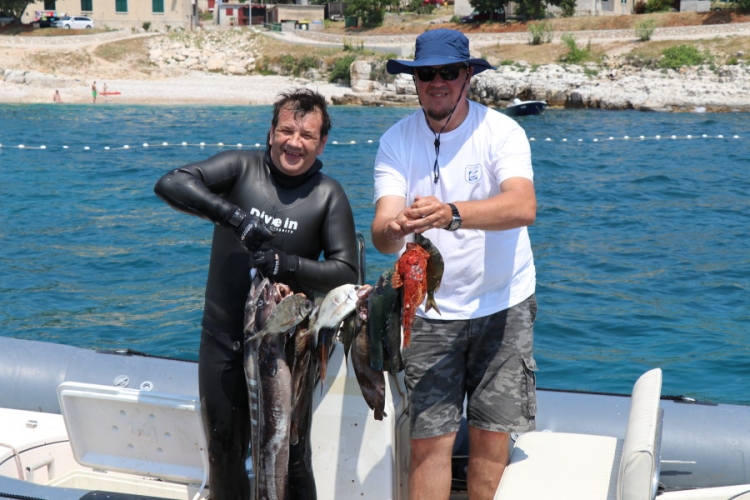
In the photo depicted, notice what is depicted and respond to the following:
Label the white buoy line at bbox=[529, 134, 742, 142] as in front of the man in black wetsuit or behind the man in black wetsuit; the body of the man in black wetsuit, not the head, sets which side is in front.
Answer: behind

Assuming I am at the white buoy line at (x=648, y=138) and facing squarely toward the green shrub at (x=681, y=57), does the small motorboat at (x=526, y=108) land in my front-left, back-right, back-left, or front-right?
front-left

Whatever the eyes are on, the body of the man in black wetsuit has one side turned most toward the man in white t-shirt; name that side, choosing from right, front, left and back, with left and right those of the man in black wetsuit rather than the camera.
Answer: left

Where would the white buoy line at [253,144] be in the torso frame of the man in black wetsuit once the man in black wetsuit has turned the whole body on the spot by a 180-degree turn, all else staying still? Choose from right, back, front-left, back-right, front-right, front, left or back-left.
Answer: front

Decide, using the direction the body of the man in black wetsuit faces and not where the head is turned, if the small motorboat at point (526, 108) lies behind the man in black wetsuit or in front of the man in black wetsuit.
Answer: behind

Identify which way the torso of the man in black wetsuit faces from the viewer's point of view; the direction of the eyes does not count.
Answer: toward the camera

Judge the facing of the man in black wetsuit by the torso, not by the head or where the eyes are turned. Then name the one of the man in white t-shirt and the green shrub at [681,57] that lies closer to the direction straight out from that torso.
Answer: the man in white t-shirt

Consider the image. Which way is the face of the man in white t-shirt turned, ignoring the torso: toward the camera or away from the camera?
toward the camera

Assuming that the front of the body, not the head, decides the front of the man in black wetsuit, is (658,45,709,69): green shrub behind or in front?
behind
